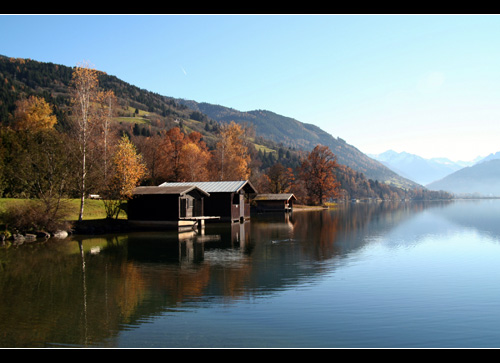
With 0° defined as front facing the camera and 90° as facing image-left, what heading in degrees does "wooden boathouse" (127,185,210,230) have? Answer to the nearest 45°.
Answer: approximately 315°

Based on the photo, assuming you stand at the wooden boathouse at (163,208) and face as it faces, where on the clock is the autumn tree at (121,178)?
The autumn tree is roughly at 5 o'clock from the wooden boathouse.
